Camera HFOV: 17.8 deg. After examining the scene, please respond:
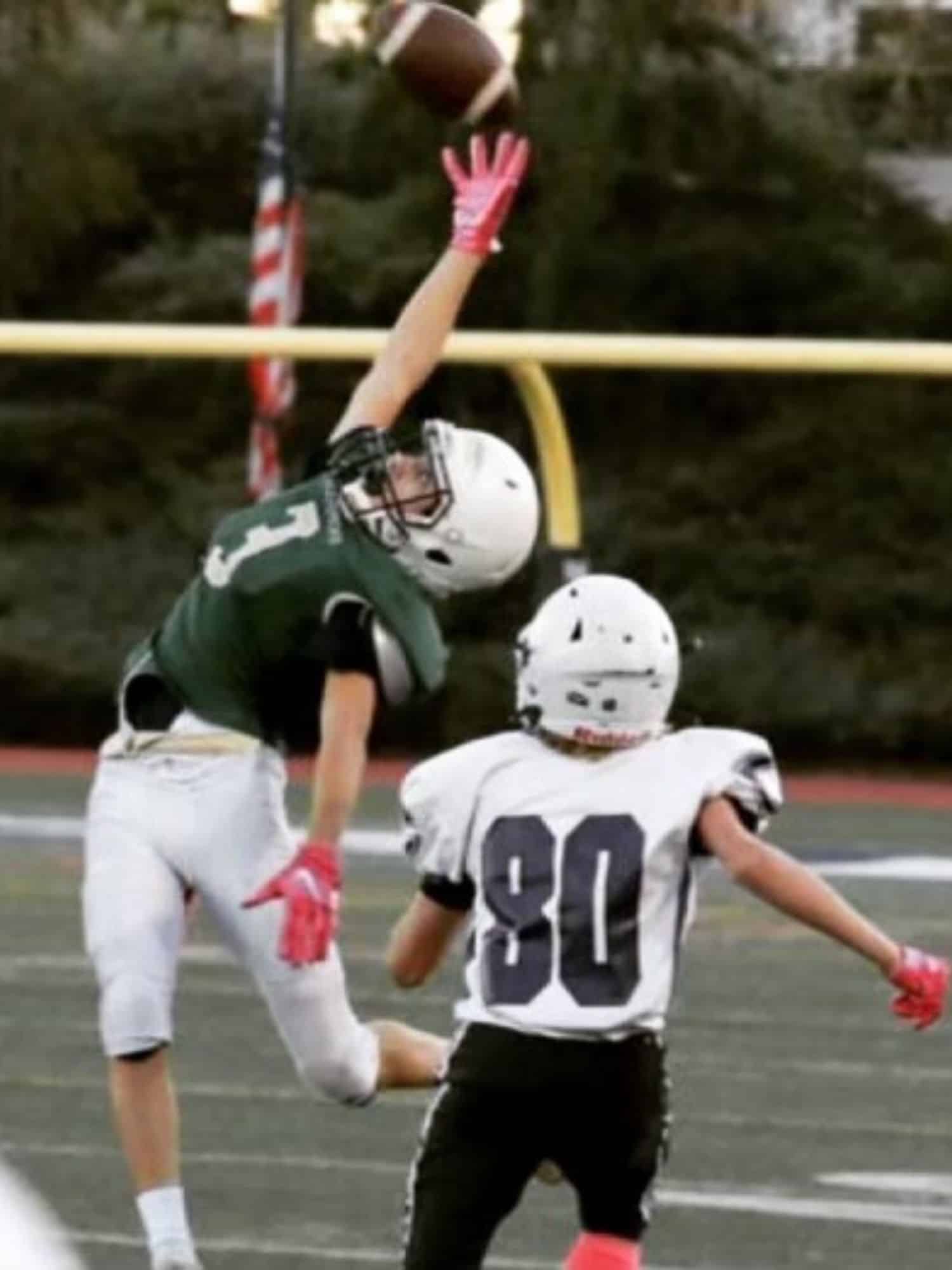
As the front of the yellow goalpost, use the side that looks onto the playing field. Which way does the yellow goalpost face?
toward the camera

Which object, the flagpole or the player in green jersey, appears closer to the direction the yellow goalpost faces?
the player in green jersey

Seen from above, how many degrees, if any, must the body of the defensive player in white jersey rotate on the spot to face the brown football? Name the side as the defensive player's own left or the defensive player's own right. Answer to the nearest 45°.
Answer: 0° — they already face it

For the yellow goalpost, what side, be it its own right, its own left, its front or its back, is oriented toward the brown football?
front

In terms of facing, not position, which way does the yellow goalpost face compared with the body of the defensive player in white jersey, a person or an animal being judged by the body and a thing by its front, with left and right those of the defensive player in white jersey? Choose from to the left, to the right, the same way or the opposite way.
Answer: the opposite way

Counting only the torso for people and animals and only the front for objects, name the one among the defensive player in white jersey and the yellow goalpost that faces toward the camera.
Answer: the yellow goalpost

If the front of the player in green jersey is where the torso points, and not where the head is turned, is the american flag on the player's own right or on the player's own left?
on the player's own right

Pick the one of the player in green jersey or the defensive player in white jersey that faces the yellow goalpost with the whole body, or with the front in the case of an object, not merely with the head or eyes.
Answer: the defensive player in white jersey

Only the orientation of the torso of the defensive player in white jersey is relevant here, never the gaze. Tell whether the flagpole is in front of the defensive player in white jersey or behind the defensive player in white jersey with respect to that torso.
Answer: in front

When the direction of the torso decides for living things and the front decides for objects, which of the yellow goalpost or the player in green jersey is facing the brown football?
the yellow goalpost

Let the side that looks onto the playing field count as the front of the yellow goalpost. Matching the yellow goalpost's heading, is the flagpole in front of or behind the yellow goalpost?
behind

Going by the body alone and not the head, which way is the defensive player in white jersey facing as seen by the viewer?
away from the camera

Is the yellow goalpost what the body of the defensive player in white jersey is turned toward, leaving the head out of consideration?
yes
